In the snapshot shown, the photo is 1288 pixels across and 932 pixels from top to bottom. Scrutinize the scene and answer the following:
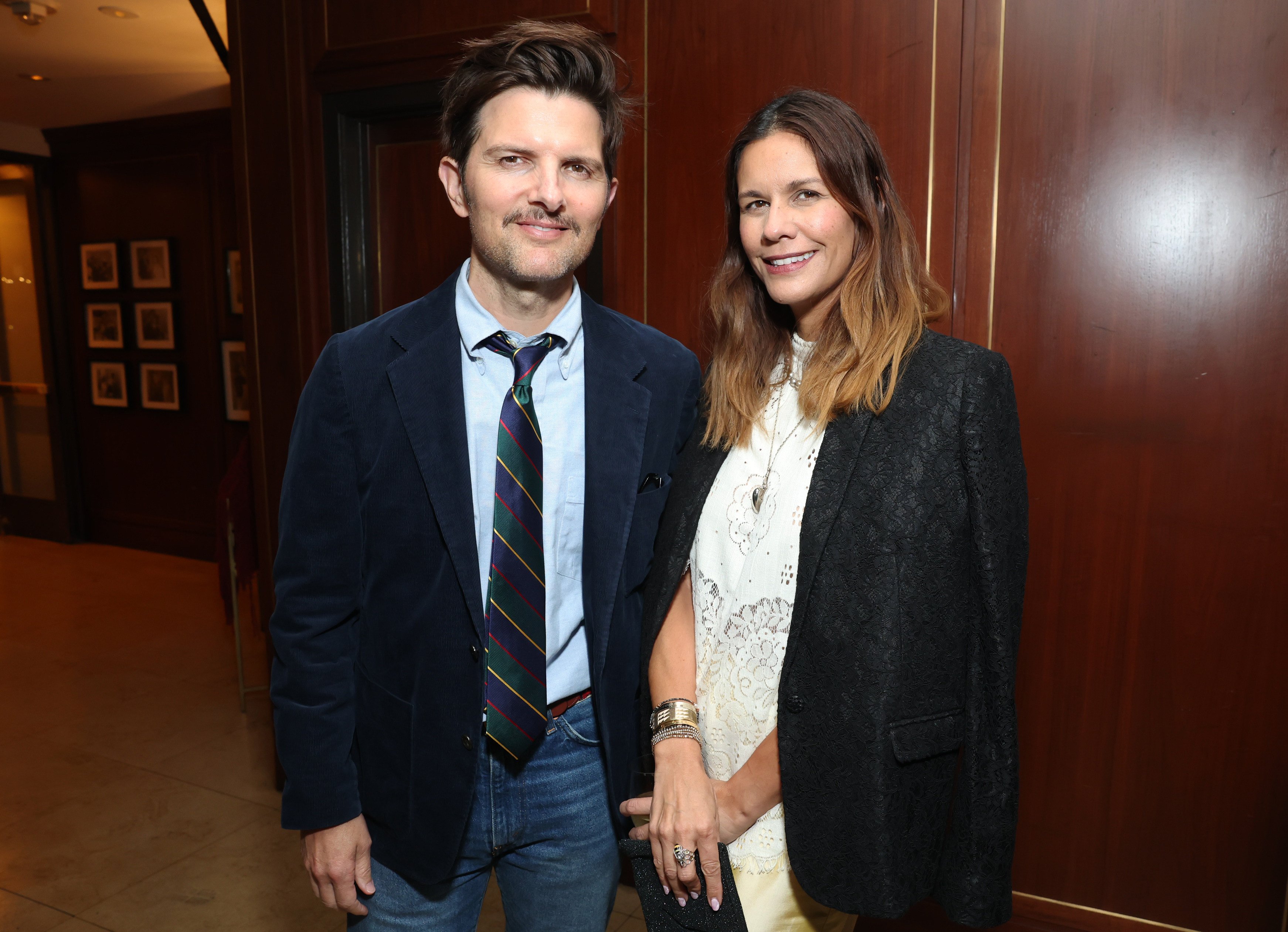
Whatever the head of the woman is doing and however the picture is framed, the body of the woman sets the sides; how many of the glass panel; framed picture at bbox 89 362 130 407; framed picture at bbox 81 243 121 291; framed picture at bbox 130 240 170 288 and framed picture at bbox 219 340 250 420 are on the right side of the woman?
5

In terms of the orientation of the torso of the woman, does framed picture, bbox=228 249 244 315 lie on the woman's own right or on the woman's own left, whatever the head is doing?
on the woman's own right

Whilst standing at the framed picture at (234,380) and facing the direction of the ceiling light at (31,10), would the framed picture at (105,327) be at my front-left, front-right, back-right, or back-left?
back-right

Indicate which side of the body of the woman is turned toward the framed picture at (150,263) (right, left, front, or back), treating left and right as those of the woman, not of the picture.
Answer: right

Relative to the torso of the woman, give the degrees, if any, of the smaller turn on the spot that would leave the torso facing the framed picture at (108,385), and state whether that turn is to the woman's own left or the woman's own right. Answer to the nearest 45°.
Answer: approximately 90° to the woman's own right

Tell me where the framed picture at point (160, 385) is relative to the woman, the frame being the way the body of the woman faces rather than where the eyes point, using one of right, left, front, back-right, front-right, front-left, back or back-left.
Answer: right

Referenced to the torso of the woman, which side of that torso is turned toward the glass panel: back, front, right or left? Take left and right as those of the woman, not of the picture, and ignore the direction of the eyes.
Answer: right

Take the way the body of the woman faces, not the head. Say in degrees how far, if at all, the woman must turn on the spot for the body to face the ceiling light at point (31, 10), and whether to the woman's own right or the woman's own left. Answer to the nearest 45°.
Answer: approximately 90° to the woman's own right

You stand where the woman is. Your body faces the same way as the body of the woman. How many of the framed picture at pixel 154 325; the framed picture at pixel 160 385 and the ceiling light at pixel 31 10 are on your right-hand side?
3

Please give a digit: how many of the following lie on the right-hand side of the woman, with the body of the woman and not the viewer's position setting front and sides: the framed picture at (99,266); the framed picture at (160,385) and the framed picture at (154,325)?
3

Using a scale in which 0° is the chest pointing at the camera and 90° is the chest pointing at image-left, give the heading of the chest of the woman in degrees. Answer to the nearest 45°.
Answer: approximately 45°
